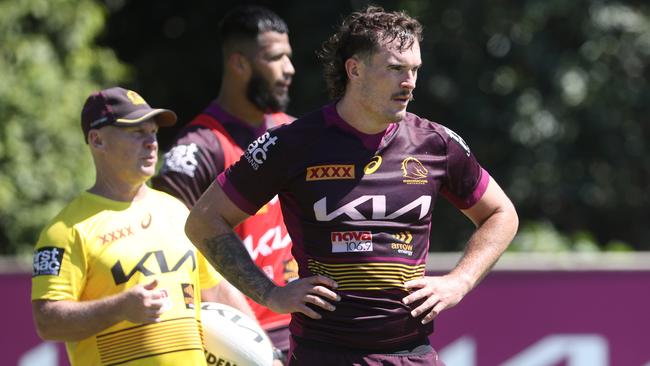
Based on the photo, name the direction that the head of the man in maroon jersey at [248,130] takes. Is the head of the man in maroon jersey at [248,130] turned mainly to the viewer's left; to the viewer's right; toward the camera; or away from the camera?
to the viewer's right

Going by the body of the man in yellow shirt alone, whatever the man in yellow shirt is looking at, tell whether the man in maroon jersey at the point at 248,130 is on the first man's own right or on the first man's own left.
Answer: on the first man's own left

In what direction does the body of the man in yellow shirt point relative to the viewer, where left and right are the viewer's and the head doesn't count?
facing the viewer and to the right of the viewer

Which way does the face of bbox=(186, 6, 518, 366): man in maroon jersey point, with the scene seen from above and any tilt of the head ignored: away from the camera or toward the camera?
toward the camera

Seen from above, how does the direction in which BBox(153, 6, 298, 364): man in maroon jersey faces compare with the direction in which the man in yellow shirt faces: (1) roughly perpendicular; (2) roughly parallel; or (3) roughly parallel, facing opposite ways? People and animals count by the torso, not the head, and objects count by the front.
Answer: roughly parallel

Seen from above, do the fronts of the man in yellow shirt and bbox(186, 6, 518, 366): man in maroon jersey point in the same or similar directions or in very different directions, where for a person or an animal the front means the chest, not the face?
same or similar directions

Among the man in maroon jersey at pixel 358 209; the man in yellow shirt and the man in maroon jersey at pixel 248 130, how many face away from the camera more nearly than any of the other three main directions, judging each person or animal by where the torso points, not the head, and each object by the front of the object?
0

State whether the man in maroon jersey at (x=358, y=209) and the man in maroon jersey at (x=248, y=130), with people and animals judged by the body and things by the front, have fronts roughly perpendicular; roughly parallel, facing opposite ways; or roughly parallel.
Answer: roughly parallel

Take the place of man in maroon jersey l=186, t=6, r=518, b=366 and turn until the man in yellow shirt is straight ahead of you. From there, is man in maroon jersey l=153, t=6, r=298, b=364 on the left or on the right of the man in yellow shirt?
right

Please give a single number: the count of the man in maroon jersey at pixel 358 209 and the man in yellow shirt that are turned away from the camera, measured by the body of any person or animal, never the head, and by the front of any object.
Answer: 0

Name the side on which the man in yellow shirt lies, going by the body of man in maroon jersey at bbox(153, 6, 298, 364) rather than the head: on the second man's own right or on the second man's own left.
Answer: on the second man's own right
